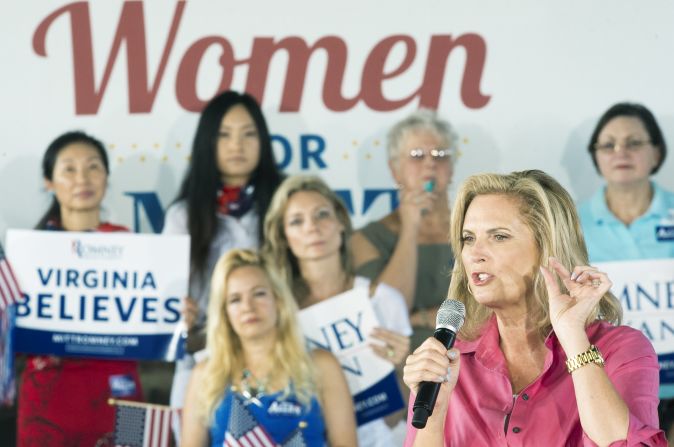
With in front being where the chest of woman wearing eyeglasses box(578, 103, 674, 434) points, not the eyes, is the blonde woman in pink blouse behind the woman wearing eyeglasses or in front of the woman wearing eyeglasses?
in front

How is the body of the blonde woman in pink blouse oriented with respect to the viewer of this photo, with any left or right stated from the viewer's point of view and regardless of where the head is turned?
facing the viewer and to the left of the viewer

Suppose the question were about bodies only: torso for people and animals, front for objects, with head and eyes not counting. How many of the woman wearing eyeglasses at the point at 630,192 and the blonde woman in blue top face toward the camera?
2

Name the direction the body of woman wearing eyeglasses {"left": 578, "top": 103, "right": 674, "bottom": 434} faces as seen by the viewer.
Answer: toward the camera

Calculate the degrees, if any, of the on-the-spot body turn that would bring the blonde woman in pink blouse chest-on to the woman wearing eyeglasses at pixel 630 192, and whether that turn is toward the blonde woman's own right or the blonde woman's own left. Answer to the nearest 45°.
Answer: approximately 135° to the blonde woman's own right

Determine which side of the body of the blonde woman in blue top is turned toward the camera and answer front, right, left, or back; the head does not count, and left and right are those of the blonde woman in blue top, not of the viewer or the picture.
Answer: front

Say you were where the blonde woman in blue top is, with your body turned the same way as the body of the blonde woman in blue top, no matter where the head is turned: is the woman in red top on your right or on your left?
on your right

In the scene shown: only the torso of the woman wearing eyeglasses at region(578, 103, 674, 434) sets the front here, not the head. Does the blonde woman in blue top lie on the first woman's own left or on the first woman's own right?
on the first woman's own right

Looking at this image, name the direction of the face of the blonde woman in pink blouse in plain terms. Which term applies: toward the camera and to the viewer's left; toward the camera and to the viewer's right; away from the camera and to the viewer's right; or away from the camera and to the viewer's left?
toward the camera and to the viewer's left

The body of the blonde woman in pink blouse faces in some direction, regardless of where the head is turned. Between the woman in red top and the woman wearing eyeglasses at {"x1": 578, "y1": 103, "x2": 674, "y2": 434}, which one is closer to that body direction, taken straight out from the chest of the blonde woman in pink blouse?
the woman in red top
